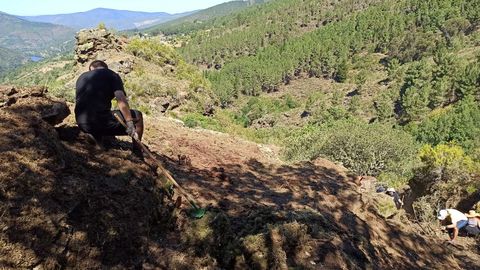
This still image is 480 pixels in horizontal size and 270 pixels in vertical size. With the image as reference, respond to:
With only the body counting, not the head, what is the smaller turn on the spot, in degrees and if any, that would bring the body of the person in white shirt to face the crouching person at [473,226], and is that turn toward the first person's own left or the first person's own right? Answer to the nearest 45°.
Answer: approximately 135° to the first person's own right

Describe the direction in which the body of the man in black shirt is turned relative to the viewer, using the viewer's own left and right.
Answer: facing away from the viewer and to the right of the viewer

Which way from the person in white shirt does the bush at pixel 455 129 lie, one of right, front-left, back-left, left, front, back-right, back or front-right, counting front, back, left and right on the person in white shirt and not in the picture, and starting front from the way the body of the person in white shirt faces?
right

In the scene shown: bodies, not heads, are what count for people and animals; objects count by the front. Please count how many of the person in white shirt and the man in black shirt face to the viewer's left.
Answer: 1

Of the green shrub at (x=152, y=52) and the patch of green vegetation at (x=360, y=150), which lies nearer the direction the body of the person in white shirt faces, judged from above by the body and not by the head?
the green shrub

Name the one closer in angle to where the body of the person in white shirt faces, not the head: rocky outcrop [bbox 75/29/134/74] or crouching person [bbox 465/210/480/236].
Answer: the rocky outcrop

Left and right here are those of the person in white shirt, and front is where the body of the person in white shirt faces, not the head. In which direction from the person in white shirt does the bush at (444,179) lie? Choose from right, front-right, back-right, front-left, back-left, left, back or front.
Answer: right

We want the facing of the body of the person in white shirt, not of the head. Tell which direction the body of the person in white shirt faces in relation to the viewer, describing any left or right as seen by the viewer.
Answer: facing to the left of the viewer
